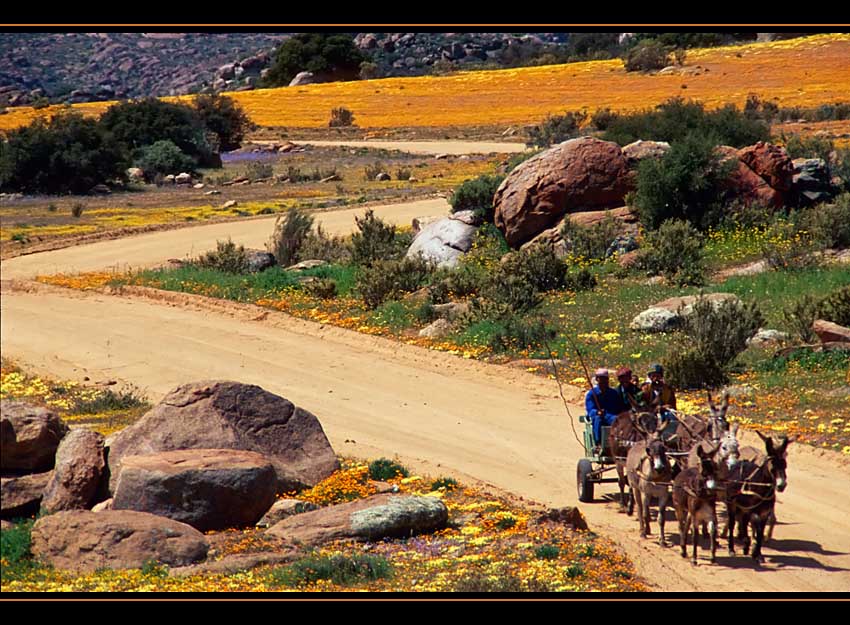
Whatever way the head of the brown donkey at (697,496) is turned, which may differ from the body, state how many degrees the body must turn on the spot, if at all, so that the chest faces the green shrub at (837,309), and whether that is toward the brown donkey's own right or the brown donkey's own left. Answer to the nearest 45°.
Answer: approximately 135° to the brown donkey's own left

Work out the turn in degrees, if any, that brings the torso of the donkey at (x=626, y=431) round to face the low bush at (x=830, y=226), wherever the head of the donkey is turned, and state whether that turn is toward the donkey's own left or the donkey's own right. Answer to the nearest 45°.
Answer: approximately 135° to the donkey's own left

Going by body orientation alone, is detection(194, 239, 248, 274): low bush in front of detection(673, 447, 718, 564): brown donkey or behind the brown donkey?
behind

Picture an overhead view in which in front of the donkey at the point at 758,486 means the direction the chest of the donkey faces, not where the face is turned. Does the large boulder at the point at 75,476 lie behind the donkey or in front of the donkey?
behind

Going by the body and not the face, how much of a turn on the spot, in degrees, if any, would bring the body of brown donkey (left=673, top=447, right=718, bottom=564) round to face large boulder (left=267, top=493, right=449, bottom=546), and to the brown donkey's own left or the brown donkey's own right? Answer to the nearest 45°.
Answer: approximately 135° to the brown donkey's own right

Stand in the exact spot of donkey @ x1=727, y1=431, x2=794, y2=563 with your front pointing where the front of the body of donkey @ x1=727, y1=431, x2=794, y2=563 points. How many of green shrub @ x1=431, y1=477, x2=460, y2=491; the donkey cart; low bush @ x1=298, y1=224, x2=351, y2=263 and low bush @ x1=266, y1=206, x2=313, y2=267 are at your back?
4

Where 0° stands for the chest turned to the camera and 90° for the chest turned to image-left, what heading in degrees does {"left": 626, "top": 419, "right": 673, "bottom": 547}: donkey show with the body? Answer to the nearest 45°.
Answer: approximately 315°

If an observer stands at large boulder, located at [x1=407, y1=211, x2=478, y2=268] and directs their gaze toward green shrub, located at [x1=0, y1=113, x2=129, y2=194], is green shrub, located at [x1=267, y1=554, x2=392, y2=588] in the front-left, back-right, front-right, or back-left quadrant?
back-left

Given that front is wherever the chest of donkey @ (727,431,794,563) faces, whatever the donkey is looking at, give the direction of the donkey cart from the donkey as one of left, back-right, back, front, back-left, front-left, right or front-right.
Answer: back

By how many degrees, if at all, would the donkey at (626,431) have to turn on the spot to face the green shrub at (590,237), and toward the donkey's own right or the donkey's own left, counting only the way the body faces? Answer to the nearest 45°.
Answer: approximately 135° to the donkey's own left

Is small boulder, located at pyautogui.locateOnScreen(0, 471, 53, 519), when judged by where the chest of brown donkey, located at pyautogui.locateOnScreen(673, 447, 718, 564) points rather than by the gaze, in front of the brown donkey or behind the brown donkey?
behind
